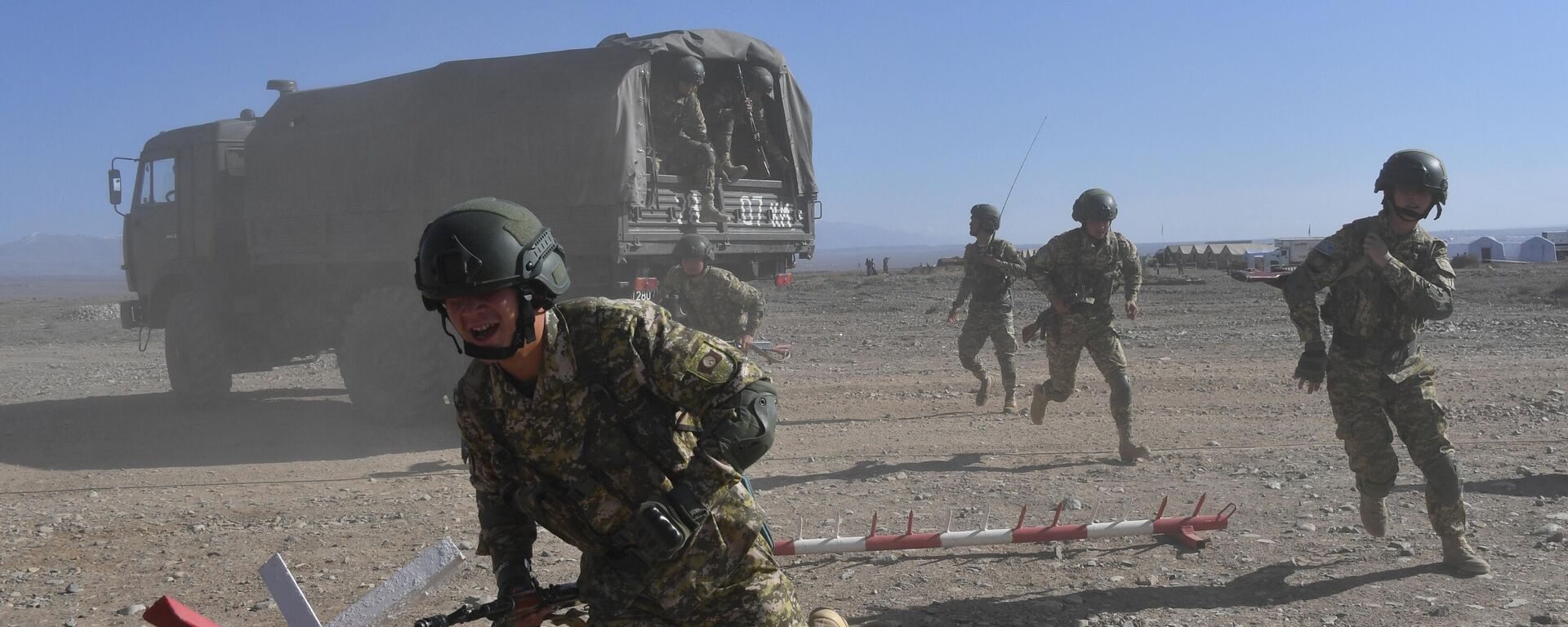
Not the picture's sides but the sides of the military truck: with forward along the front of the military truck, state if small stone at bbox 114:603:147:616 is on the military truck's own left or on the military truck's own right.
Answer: on the military truck's own left

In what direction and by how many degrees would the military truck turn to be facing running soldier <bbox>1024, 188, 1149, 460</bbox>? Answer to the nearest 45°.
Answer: approximately 180°

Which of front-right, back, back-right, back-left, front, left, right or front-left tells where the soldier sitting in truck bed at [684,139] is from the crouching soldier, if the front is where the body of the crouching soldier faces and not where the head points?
back-right

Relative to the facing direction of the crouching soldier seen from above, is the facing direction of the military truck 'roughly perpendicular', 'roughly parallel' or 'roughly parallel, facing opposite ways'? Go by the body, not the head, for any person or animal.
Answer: roughly perpendicular

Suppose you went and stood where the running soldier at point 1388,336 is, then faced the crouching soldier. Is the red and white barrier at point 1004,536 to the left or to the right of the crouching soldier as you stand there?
right

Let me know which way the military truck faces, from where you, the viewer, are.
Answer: facing away from the viewer and to the left of the viewer

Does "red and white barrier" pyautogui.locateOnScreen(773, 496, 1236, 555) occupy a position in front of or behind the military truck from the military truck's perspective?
behind

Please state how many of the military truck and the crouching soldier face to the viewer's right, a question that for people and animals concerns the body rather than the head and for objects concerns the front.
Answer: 0

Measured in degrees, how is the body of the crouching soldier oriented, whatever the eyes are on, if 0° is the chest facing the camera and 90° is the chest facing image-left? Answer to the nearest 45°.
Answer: approximately 45°
